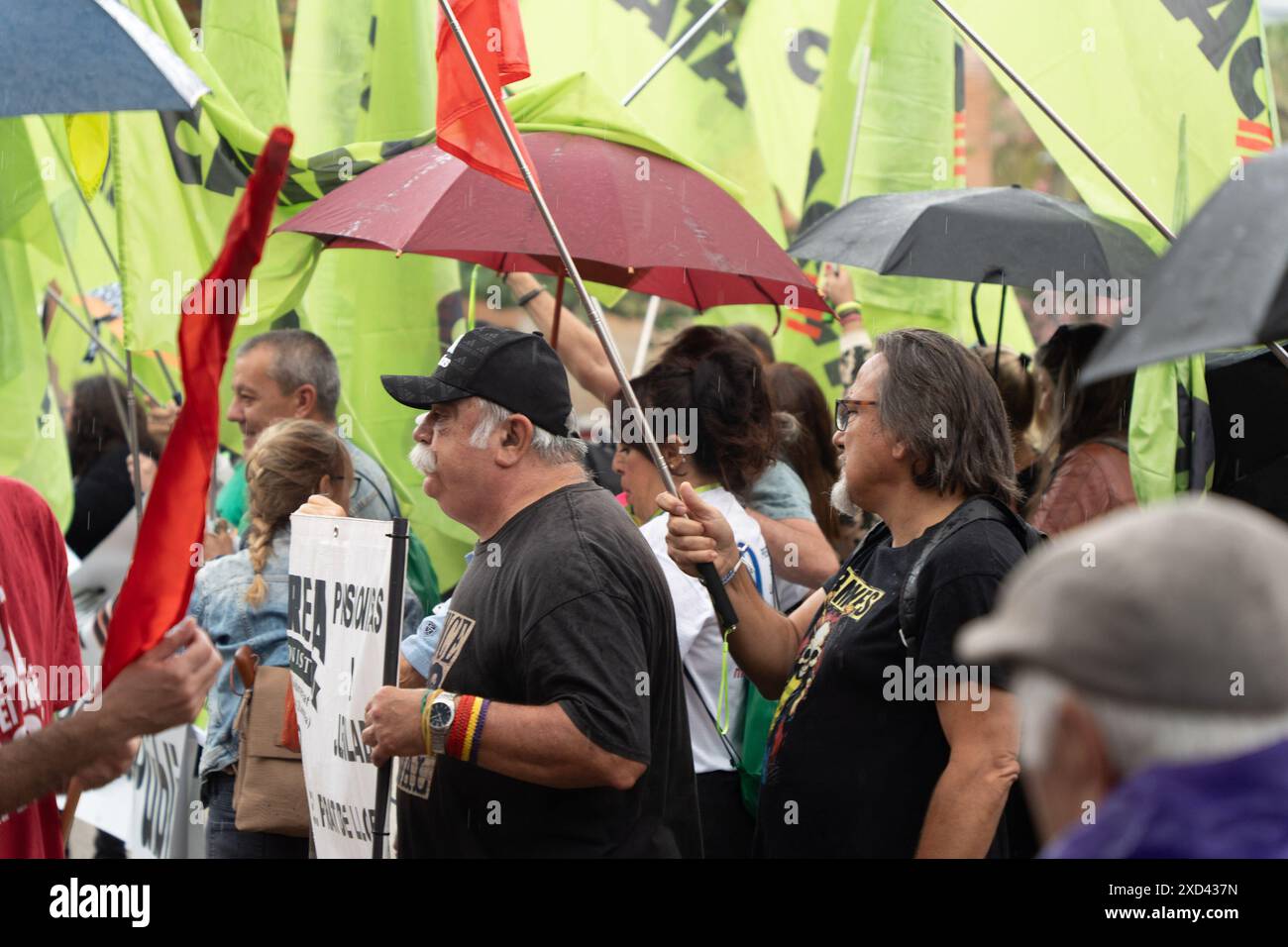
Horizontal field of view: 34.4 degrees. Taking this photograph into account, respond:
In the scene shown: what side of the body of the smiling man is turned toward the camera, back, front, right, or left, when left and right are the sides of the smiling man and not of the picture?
left

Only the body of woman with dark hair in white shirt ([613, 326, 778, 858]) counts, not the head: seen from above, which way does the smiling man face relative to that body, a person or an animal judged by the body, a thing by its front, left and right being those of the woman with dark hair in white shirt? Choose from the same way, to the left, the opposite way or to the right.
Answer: the same way

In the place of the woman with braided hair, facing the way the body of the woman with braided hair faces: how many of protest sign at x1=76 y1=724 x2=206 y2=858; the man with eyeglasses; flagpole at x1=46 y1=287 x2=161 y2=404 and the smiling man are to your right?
1

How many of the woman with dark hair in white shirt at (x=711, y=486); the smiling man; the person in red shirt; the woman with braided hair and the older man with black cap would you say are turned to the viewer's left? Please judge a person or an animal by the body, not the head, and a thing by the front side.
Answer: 3

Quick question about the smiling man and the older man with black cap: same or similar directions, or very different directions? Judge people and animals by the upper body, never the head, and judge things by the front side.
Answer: same or similar directions

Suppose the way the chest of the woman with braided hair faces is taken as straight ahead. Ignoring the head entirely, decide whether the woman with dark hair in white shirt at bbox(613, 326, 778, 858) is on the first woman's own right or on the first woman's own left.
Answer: on the first woman's own right

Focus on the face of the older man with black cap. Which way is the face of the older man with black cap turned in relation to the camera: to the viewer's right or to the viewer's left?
to the viewer's left

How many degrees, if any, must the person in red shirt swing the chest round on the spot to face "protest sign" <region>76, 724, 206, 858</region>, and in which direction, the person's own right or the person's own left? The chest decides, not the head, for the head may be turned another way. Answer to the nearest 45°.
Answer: approximately 45° to the person's own left

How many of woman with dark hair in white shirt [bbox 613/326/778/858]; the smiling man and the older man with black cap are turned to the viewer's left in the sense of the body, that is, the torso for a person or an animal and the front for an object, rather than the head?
3

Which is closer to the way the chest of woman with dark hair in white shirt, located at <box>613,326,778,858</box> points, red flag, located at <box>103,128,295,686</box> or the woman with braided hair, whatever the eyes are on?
the woman with braided hair

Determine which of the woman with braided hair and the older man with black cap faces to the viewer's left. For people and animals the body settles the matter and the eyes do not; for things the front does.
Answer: the older man with black cap

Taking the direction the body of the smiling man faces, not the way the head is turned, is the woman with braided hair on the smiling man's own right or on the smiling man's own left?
on the smiling man's own left

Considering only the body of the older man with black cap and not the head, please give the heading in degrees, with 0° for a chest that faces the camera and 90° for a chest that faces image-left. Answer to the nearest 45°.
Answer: approximately 90°
